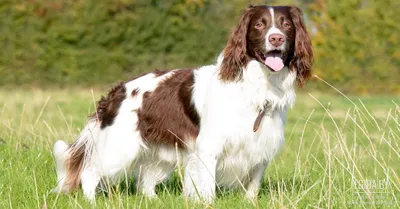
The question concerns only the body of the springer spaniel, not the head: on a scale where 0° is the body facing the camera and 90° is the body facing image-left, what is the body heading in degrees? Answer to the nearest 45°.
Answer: approximately 315°
